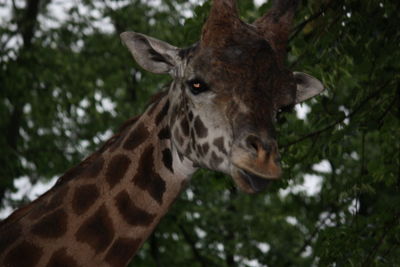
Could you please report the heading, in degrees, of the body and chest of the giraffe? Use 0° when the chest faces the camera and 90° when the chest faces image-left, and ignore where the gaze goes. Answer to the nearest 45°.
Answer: approximately 315°
